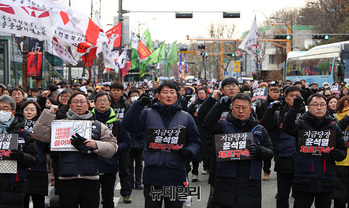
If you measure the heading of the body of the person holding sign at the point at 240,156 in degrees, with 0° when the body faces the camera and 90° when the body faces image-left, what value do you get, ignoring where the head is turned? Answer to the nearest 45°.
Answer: approximately 0°

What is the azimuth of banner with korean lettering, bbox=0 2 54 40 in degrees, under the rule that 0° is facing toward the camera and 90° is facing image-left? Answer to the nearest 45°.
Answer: approximately 0°

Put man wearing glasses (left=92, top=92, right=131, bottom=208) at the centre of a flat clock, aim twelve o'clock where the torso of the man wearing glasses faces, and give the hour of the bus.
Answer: The bus is roughly at 7 o'clock from the man wearing glasses.

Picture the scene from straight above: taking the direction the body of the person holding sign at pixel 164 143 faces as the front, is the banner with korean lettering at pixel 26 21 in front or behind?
behind

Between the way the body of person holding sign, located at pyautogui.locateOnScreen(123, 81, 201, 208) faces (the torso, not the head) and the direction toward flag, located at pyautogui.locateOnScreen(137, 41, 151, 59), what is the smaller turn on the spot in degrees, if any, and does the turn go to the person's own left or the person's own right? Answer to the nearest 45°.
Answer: approximately 180°

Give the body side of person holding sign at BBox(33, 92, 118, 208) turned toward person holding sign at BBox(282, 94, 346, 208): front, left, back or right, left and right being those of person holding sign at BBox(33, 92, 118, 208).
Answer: left

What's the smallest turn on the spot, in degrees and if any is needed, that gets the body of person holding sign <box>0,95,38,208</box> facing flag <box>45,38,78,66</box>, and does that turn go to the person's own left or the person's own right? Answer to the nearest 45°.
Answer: approximately 180°

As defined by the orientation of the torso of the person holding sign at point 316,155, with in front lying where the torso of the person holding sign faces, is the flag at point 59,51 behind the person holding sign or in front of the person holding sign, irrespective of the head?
behind

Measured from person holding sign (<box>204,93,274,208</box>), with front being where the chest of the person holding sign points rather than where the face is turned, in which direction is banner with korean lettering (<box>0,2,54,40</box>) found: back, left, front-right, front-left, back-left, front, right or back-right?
back-right
